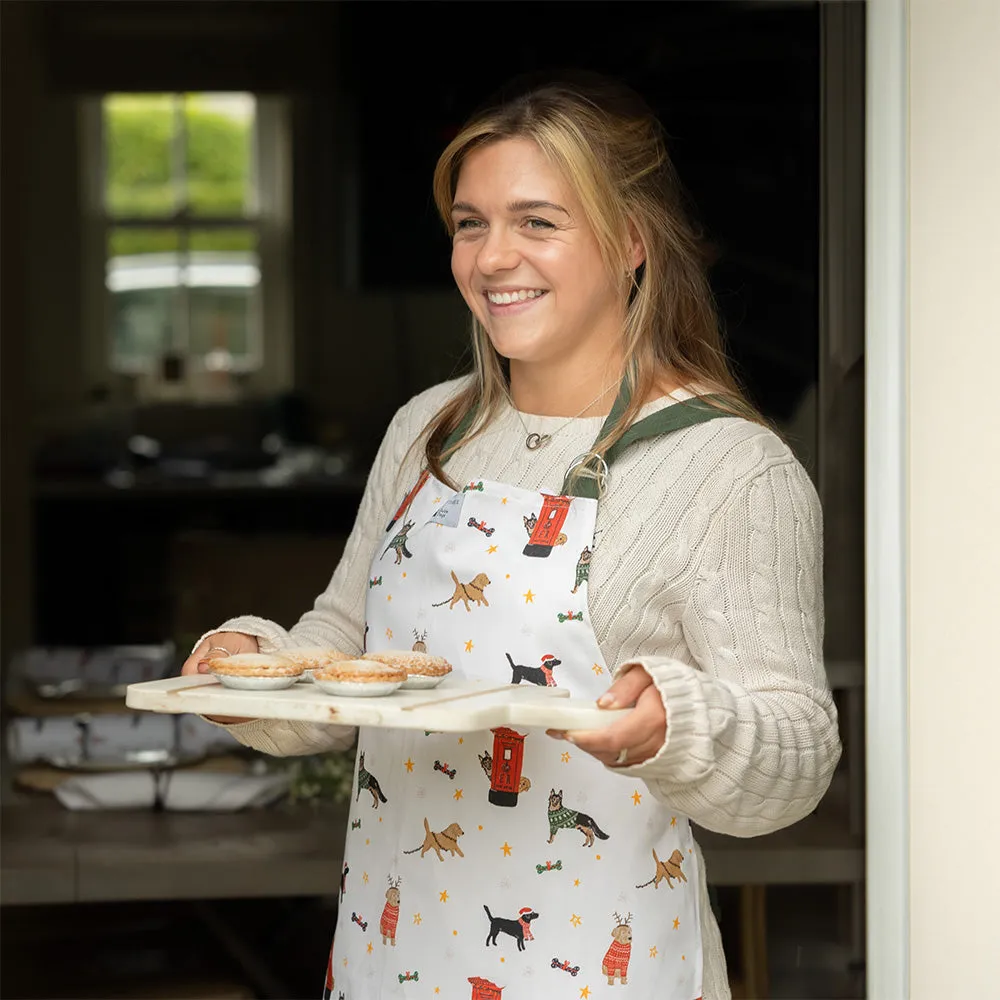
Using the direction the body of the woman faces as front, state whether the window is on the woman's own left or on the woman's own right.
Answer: on the woman's own right

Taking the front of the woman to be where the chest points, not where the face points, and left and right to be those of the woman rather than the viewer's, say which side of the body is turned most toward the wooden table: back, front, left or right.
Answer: right

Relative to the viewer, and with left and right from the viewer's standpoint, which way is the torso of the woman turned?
facing the viewer and to the left of the viewer

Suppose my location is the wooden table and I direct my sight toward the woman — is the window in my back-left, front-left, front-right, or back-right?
back-left
